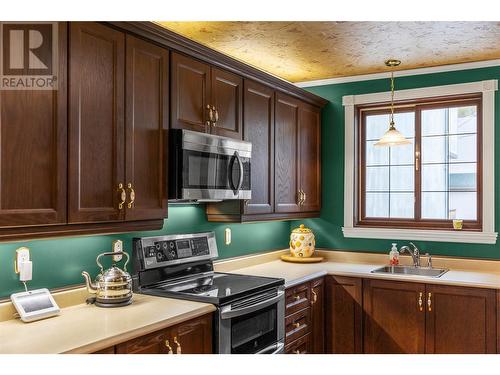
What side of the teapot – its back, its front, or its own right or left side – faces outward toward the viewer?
left

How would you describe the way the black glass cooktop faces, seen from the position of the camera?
facing the viewer and to the right of the viewer

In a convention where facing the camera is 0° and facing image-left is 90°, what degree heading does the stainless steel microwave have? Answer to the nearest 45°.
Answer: approximately 315°

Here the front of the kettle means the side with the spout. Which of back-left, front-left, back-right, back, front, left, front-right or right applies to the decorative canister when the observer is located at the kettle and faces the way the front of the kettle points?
back-right

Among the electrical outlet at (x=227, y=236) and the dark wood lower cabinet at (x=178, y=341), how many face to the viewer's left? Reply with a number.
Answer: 0

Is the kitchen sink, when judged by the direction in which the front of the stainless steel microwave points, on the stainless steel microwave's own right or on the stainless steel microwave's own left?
on the stainless steel microwave's own left

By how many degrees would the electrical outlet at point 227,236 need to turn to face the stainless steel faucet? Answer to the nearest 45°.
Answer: approximately 45° to its left

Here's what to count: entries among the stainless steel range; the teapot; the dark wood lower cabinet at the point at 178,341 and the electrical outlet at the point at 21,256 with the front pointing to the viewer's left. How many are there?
1

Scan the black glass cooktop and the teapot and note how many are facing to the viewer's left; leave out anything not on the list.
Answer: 1

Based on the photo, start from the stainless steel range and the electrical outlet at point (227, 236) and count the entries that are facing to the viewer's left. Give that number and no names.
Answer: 0

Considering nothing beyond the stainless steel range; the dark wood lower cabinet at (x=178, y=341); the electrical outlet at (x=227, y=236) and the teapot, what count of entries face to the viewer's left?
1

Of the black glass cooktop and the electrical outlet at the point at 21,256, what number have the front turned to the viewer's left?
0
